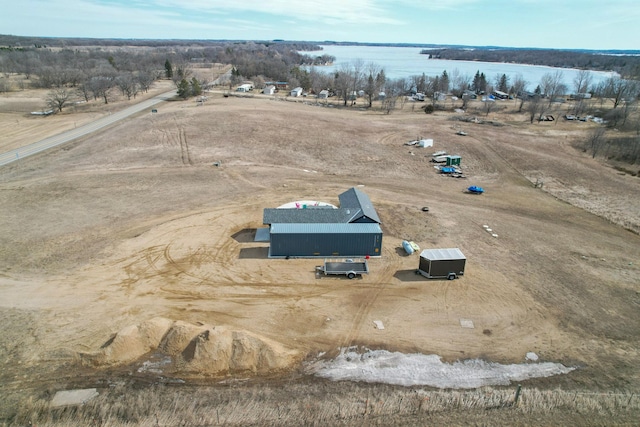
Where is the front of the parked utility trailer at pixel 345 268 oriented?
to the viewer's left

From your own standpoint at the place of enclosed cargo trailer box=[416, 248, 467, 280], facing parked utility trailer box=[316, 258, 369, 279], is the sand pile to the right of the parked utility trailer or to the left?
left

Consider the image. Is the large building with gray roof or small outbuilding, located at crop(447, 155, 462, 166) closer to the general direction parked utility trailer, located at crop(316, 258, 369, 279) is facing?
the large building with gray roof

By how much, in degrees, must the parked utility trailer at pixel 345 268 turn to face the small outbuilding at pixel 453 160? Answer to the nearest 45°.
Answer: approximately 135° to its right

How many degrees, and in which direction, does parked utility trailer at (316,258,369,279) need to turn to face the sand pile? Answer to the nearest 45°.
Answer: approximately 45° to its left

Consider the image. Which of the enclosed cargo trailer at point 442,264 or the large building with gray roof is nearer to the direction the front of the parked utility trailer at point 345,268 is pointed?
the large building with gray roof

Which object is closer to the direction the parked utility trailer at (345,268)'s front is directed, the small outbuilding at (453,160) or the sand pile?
the sand pile

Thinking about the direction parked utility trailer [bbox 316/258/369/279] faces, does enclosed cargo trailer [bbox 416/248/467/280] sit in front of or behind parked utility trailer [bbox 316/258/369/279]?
behind
